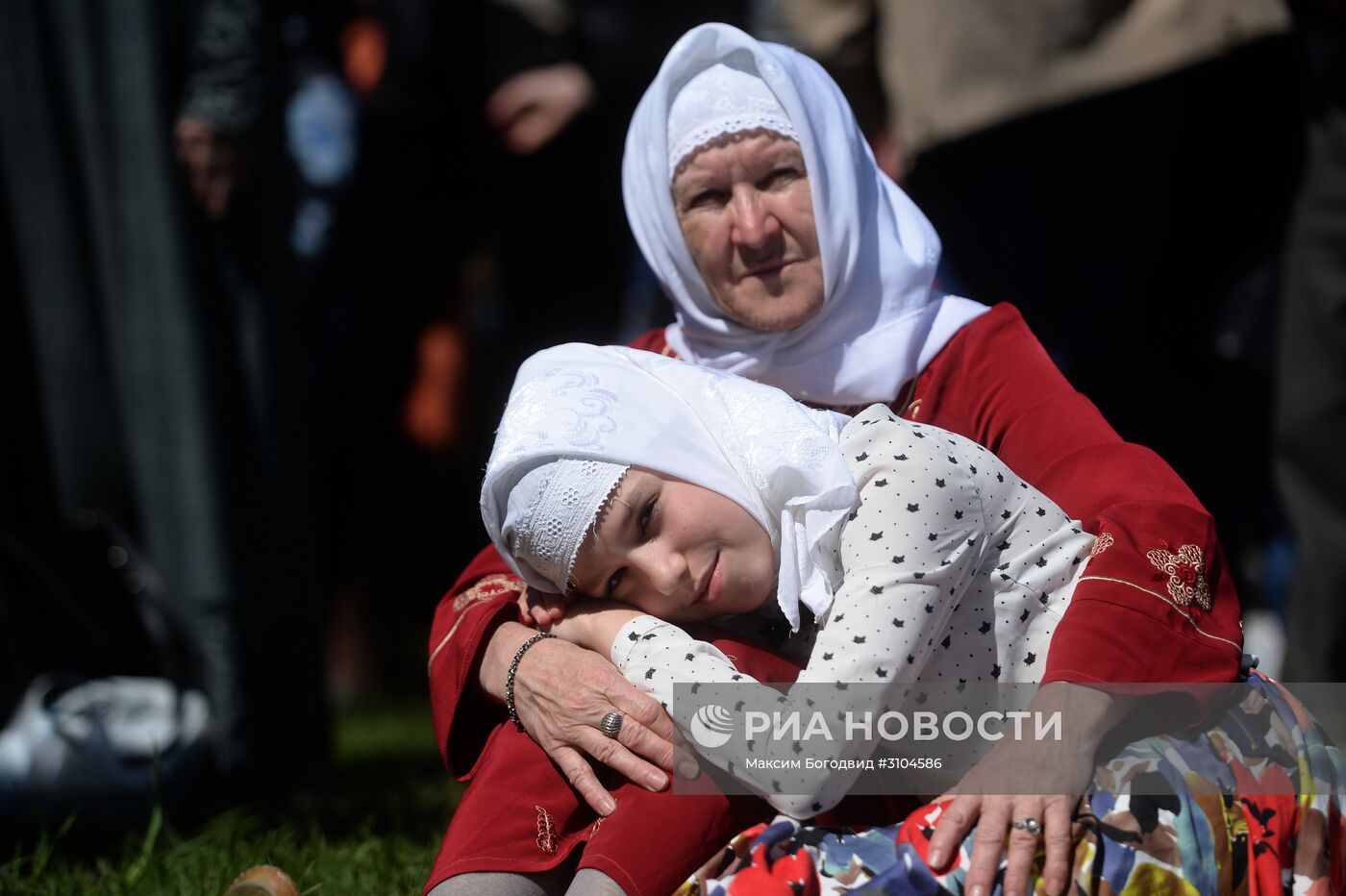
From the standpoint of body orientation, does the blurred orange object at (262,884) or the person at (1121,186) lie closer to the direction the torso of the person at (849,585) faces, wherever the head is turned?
the blurred orange object

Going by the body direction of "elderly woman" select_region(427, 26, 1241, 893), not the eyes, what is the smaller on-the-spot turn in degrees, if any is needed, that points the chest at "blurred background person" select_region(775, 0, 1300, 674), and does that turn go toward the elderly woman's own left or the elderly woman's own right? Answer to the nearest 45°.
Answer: approximately 180°

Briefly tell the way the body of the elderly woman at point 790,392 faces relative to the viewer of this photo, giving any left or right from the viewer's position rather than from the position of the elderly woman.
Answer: facing the viewer and to the left of the viewer

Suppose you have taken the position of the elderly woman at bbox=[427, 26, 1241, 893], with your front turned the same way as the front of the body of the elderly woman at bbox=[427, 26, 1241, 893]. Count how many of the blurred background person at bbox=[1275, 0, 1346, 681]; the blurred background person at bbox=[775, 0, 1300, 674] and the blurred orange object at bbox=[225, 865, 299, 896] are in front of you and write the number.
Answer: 1

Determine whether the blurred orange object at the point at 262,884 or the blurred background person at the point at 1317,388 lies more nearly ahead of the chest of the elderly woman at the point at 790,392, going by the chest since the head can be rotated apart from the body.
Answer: the blurred orange object

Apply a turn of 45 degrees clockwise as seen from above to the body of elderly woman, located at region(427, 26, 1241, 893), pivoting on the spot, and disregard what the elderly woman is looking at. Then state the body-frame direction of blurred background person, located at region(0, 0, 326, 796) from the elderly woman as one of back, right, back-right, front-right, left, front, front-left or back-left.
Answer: front-right

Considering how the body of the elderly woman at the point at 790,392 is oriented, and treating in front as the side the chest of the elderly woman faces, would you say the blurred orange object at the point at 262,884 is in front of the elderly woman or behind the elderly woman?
in front

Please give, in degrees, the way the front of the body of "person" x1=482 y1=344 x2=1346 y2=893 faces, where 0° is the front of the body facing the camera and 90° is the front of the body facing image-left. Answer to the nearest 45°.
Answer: approximately 45°

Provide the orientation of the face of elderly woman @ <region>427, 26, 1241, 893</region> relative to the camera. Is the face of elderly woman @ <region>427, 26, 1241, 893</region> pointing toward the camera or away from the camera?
toward the camera

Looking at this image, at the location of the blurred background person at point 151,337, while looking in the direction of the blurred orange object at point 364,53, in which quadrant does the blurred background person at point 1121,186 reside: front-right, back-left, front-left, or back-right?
front-right

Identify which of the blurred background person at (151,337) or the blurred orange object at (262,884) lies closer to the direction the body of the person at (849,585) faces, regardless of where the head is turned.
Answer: the blurred orange object

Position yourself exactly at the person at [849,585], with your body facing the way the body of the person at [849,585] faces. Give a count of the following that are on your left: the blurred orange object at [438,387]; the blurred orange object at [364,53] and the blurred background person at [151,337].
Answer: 0

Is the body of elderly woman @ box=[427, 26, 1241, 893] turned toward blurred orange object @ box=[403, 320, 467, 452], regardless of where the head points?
no
